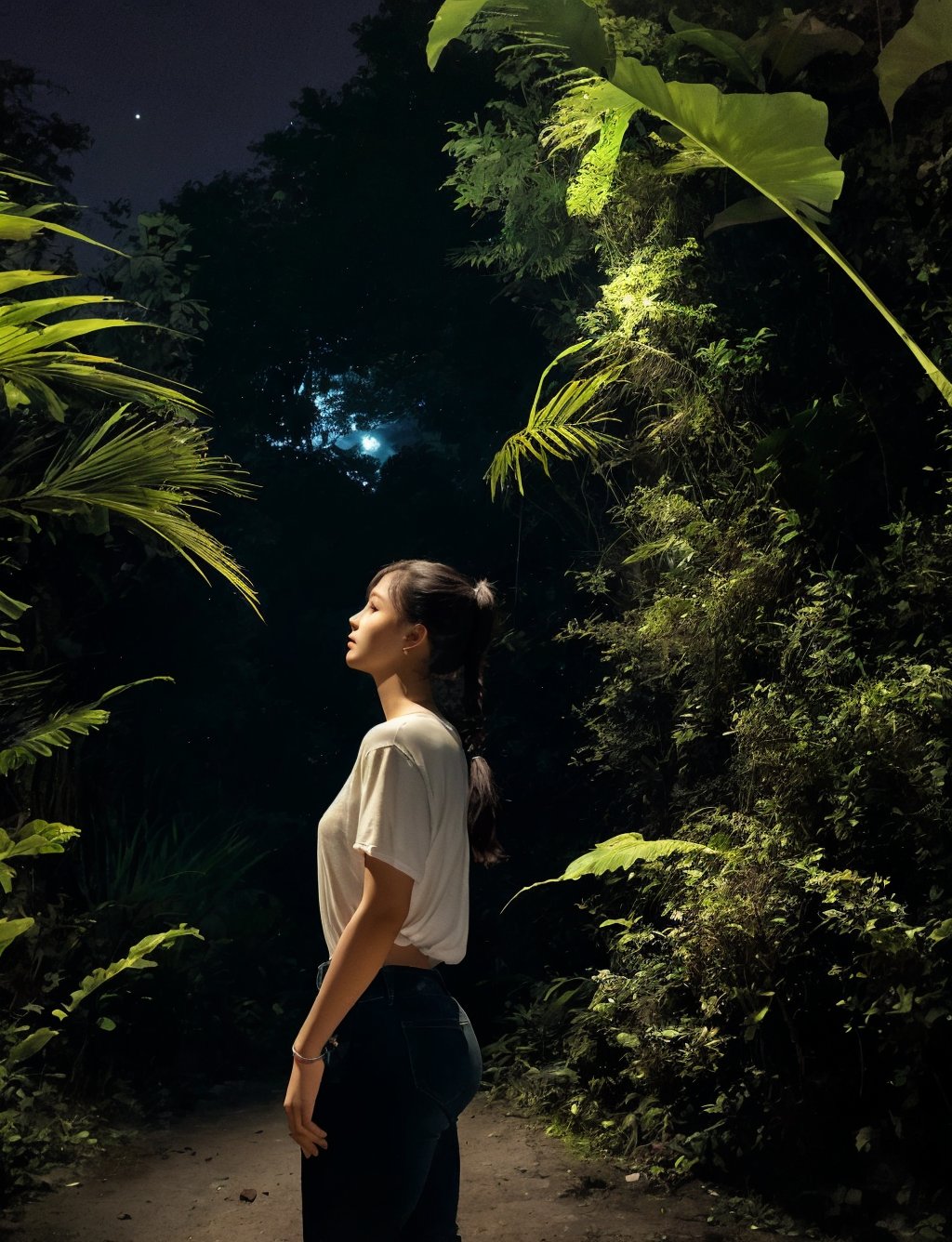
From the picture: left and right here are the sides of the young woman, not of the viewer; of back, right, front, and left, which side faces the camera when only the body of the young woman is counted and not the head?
left

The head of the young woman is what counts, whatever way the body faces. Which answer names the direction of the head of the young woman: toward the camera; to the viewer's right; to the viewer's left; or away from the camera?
to the viewer's left
